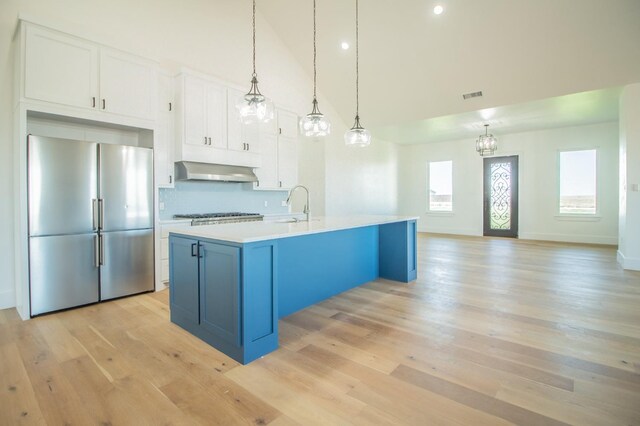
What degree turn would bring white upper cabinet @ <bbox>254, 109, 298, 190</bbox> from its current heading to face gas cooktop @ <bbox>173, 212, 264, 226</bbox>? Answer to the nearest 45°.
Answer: approximately 90° to its right

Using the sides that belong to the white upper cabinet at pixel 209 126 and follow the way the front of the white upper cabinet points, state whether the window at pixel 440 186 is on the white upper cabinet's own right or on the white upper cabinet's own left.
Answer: on the white upper cabinet's own left

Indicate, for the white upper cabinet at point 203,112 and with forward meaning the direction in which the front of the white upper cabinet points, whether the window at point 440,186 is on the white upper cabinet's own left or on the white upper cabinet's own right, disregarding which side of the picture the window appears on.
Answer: on the white upper cabinet's own left

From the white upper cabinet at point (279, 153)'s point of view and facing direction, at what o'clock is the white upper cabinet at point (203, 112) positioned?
the white upper cabinet at point (203, 112) is roughly at 3 o'clock from the white upper cabinet at point (279, 153).

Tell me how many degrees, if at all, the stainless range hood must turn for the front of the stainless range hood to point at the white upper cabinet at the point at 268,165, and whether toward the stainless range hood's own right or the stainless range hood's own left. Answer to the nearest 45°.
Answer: approximately 90° to the stainless range hood's own left

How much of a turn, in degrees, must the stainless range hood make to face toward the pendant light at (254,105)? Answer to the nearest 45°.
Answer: approximately 45° to its right

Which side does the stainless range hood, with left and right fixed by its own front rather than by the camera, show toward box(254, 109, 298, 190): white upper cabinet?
left
